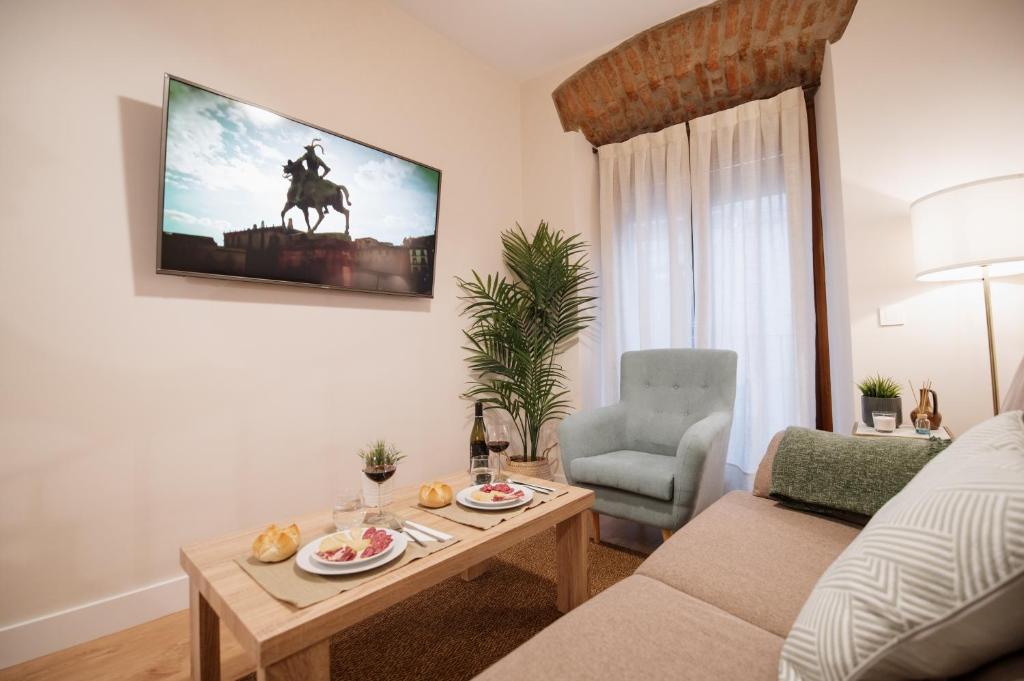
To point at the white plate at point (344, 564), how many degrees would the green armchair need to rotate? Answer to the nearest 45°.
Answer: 0° — it already faces it

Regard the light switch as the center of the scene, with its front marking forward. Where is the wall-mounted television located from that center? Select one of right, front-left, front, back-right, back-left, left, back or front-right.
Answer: front-right

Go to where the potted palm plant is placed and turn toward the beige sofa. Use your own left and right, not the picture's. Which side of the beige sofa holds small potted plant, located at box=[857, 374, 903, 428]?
left

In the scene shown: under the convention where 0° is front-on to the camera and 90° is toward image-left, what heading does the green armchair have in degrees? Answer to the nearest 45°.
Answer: approximately 45°

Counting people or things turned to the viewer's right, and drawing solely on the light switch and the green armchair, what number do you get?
0

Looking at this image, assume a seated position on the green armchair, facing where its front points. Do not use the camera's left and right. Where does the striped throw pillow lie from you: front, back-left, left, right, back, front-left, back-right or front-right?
front-left

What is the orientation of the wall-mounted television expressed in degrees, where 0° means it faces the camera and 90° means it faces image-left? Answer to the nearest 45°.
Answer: approximately 315°
